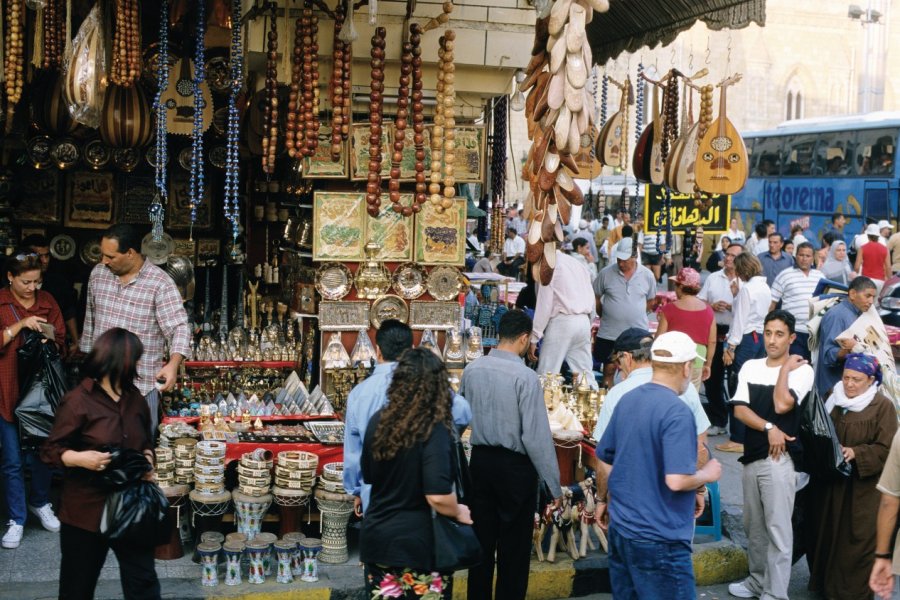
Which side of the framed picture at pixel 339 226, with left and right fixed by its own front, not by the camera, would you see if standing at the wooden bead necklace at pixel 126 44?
right

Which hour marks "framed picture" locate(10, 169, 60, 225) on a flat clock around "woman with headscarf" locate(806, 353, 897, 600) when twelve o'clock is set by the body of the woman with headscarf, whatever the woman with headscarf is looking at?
The framed picture is roughly at 2 o'clock from the woman with headscarf.

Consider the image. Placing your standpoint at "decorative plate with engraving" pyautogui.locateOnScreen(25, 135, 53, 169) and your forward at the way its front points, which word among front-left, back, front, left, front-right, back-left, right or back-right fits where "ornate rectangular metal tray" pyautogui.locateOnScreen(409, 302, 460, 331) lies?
front-left

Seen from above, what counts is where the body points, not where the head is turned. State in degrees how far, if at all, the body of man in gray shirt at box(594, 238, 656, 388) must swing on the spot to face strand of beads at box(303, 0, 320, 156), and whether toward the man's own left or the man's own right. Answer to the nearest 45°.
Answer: approximately 45° to the man's own right

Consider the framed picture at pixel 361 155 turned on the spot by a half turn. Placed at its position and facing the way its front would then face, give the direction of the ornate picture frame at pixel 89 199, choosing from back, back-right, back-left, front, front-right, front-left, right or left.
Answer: front-left
